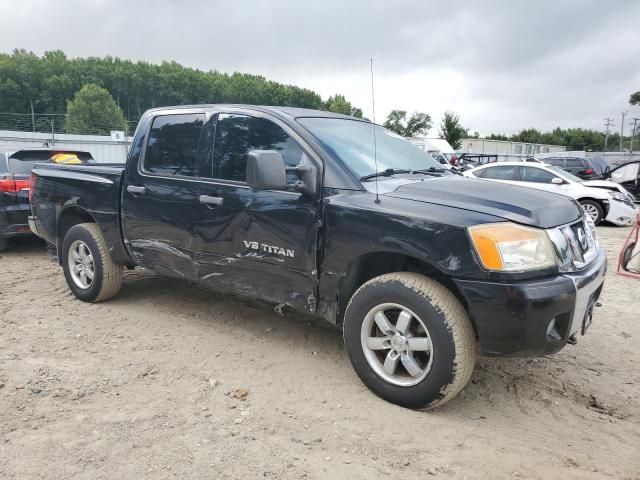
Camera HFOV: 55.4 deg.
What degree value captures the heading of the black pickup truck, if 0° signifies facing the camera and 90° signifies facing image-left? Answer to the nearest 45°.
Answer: approximately 315°
